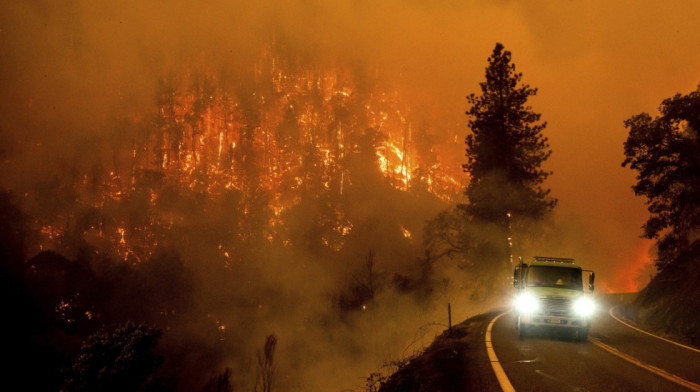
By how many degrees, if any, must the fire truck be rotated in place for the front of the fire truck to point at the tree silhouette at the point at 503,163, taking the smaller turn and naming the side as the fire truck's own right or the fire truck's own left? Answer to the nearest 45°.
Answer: approximately 180°

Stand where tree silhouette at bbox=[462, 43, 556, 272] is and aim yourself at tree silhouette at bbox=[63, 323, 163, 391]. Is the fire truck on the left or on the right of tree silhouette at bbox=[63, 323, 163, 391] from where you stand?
left

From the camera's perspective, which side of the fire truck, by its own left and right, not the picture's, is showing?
front

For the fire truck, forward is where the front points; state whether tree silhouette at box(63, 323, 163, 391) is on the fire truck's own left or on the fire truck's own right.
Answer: on the fire truck's own right

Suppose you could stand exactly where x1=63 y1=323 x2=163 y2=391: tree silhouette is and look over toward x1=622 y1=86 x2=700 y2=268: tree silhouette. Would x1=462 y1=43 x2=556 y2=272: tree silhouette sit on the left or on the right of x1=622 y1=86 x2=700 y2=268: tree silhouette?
left
